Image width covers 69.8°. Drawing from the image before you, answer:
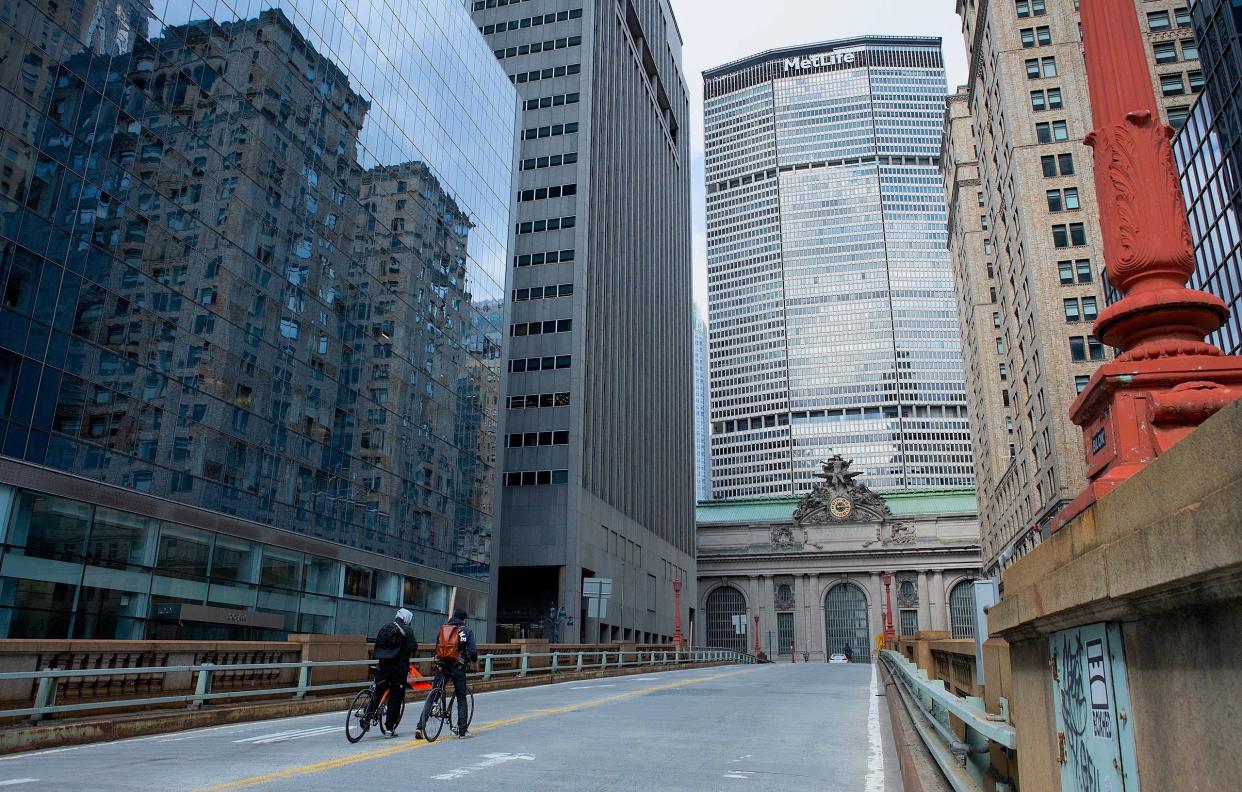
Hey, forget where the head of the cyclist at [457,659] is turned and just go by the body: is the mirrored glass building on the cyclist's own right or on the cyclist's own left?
on the cyclist's own left

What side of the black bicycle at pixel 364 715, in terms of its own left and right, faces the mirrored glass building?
left

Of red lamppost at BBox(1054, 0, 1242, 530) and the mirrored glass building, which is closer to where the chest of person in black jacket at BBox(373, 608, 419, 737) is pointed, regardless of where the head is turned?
the mirrored glass building

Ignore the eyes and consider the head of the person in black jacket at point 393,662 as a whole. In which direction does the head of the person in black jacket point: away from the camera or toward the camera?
away from the camera

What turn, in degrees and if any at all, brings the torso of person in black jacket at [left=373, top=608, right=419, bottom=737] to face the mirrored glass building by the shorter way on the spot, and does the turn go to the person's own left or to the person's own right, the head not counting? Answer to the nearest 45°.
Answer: approximately 45° to the person's own left

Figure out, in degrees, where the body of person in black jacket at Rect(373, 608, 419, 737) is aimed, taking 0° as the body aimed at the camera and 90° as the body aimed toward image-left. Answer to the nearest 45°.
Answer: approximately 225°

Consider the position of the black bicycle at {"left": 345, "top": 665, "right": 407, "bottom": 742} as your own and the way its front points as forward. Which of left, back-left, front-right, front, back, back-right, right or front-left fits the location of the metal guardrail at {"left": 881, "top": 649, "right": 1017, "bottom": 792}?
right

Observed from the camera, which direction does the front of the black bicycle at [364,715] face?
facing away from the viewer and to the right of the viewer

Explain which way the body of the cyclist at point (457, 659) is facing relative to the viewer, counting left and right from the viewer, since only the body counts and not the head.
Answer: facing away from the viewer and to the right of the viewer

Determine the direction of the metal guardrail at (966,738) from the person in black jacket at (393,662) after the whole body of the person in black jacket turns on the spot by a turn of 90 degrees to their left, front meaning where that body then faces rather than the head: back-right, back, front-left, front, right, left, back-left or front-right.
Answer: back

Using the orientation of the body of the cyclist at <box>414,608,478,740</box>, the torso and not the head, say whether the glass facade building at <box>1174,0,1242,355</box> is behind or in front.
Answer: in front

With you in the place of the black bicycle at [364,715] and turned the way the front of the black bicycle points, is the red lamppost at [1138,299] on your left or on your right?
on your right

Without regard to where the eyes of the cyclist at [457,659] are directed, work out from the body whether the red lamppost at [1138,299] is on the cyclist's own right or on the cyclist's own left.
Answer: on the cyclist's own right
